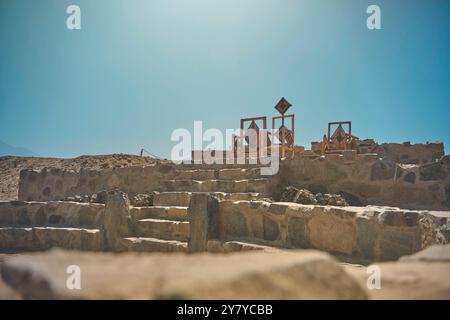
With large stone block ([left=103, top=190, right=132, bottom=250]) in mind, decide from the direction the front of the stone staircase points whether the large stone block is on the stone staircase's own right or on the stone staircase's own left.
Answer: on the stone staircase's own right

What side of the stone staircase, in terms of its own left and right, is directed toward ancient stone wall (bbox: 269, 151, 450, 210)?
left

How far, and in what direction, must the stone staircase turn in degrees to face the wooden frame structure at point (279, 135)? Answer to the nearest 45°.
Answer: approximately 135° to its left

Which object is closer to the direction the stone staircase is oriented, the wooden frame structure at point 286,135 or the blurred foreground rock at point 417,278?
the blurred foreground rock

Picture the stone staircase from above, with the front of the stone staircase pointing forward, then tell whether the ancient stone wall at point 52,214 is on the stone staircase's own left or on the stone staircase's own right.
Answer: on the stone staircase's own right

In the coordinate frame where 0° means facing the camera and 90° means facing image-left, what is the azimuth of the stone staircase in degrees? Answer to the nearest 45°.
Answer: approximately 0°

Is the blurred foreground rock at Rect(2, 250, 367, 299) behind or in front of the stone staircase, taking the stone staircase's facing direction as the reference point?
in front

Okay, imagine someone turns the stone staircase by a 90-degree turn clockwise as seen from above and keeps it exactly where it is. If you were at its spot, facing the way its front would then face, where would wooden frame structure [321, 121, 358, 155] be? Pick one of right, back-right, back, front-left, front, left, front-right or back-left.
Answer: back-right
